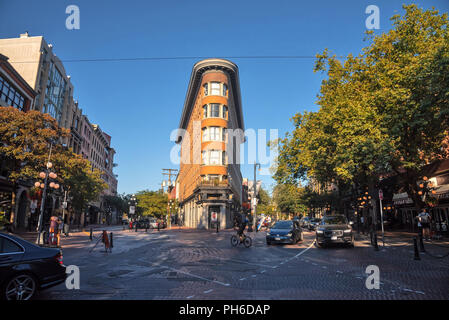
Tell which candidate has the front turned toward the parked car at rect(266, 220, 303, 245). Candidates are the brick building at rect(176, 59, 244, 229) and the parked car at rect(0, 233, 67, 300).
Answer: the brick building

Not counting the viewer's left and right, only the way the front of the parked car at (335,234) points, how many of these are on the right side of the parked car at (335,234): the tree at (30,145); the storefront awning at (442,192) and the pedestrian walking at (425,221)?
1

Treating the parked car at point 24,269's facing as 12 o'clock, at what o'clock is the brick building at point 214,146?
The brick building is roughly at 4 o'clock from the parked car.

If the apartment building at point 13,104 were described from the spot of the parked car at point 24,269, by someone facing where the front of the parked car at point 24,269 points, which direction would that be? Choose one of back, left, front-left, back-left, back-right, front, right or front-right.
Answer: right

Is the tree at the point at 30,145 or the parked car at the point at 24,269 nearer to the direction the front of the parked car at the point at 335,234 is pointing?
the parked car

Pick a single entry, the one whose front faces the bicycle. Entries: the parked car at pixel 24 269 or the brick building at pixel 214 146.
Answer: the brick building

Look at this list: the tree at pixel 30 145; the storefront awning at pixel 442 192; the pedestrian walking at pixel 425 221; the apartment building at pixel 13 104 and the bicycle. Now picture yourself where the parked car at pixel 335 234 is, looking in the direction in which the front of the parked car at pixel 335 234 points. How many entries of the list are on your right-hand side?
3

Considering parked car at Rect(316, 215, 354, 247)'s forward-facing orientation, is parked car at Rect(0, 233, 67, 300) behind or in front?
in front

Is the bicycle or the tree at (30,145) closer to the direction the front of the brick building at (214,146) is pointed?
the bicycle

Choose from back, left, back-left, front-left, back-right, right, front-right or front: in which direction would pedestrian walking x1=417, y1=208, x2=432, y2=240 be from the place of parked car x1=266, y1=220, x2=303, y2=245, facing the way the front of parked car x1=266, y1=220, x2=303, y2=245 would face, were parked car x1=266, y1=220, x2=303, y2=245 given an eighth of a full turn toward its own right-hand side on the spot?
back

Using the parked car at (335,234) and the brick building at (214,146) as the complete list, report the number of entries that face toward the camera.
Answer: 2

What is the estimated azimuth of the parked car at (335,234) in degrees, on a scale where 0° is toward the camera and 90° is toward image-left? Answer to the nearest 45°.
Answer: approximately 0°

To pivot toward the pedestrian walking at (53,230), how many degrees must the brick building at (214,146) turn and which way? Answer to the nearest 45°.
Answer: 0° — it already faces them

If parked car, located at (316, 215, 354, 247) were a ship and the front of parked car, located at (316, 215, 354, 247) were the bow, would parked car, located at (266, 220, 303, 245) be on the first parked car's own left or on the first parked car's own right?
on the first parked car's own right

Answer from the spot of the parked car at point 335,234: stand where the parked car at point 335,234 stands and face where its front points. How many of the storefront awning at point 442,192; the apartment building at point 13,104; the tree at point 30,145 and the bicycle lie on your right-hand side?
3

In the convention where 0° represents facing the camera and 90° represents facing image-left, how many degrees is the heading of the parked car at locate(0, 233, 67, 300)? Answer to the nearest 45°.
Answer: approximately 90°
